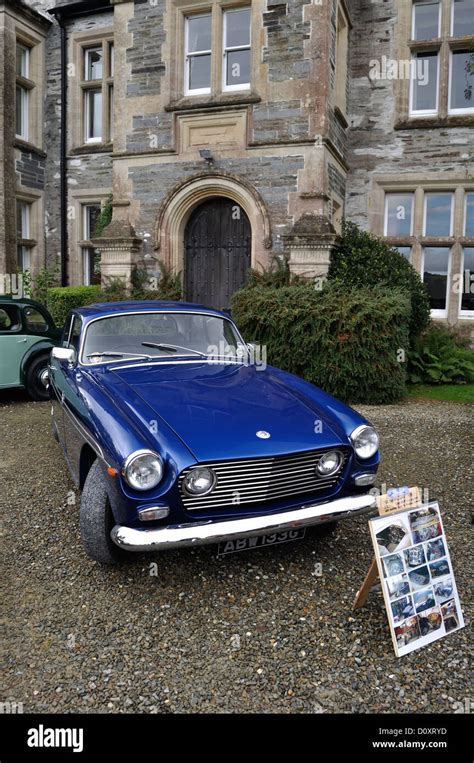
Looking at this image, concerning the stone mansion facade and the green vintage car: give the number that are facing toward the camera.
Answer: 1

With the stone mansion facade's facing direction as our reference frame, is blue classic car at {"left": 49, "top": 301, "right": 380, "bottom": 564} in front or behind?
in front

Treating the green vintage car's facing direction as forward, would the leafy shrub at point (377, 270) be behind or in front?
behind

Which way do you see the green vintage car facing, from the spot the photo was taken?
facing to the left of the viewer

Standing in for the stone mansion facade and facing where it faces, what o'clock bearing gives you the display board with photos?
The display board with photos is roughly at 12 o'clock from the stone mansion facade.

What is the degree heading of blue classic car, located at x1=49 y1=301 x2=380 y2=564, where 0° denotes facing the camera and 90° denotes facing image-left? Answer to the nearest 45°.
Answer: approximately 315°

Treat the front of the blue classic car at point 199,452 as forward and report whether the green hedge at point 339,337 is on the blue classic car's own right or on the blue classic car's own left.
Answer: on the blue classic car's own left

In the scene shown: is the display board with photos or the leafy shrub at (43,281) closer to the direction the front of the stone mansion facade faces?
the display board with photos

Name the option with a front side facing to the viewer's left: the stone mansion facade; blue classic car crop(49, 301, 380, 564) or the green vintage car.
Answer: the green vintage car
